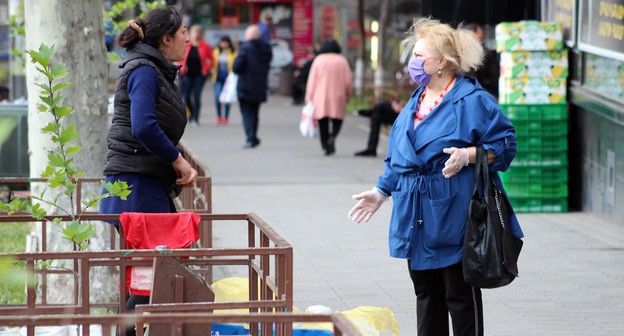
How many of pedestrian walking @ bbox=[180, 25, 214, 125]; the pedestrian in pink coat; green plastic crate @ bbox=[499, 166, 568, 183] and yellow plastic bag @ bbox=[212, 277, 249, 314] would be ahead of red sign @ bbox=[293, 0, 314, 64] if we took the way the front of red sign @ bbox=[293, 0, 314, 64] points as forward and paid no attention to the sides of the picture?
4

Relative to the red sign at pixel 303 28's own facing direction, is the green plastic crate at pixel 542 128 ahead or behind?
ahead

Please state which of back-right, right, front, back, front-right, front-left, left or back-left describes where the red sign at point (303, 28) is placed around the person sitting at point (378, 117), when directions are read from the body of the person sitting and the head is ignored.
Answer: right

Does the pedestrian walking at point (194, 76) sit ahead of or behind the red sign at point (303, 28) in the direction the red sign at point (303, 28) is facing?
ahead

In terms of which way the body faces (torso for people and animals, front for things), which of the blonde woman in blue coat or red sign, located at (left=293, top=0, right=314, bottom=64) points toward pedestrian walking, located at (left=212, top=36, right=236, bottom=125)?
the red sign

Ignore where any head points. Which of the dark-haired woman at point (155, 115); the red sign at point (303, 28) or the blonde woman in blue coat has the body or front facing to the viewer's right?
the dark-haired woman

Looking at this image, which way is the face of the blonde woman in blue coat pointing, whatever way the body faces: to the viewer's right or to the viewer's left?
to the viewer's left

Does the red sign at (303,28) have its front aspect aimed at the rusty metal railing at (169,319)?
yes

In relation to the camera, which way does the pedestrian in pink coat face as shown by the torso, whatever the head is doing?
away from the camera

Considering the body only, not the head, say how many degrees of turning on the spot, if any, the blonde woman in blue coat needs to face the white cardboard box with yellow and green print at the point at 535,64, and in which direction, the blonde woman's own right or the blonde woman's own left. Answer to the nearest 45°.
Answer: approximately 135° to the blonde woman's own right

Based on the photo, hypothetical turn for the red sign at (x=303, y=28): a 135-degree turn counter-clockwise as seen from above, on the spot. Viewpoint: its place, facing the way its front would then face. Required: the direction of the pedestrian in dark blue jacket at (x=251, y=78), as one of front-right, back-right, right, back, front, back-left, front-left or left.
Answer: back-right

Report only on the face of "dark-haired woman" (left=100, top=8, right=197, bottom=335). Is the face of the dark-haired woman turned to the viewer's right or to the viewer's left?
to the viewer's right

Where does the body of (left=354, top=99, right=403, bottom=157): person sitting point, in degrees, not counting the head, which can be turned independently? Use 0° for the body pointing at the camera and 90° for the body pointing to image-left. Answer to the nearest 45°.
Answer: approximately 90°

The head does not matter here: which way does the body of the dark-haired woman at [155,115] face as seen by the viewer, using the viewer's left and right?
facing to the right of the viewer
